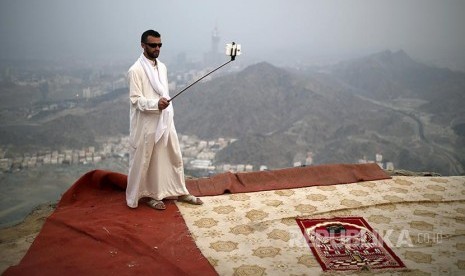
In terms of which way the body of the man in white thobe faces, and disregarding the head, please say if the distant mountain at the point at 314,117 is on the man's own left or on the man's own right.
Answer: on the man's own left

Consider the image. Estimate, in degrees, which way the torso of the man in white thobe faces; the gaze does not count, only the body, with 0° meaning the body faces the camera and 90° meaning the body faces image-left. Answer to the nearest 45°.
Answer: approximately 315°

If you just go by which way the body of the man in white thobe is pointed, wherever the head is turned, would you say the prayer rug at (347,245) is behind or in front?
in front

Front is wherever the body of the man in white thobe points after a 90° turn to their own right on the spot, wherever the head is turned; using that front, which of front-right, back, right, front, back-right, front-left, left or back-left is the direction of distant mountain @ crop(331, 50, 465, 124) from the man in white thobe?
back
